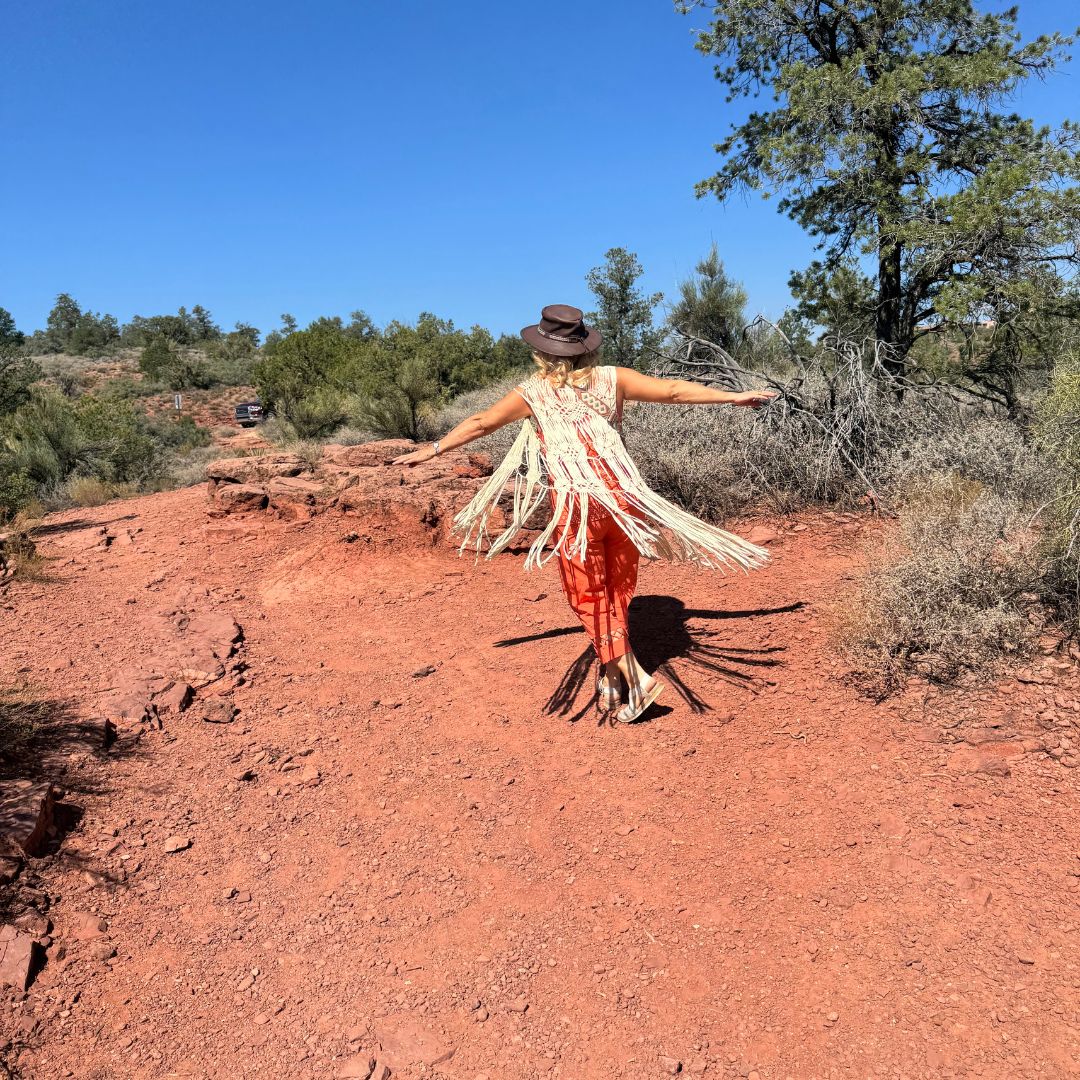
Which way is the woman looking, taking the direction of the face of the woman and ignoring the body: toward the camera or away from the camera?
away from the camera

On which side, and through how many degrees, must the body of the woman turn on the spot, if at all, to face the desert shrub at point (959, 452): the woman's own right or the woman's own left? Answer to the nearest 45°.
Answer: approximately 45° to the woman's own right

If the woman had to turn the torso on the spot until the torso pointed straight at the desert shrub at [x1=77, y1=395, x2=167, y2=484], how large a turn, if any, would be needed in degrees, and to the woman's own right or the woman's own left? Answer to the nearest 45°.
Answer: approximately 45° to the woman's own left

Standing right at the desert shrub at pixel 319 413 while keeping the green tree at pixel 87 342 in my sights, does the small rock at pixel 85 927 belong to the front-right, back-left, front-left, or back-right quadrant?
back-left

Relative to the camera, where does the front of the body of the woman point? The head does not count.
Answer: away from the camera

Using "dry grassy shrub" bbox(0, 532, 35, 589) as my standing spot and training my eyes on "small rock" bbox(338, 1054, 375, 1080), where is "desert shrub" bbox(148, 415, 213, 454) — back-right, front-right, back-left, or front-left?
back-left

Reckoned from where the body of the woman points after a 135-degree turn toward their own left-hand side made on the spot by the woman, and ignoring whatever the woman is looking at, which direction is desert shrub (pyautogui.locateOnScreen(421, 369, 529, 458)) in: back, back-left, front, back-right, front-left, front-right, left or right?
back-right

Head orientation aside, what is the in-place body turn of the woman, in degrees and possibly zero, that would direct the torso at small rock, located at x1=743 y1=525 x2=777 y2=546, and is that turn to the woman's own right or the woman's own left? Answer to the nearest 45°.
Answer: approximately 45° to the woman's own right

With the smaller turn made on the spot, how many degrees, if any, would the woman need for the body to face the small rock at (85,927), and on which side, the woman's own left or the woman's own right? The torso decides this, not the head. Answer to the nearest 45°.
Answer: approximately 135° to the woman's own left

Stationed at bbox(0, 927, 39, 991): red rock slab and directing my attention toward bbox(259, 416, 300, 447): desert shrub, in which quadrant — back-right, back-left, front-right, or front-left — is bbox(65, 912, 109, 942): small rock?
front-right

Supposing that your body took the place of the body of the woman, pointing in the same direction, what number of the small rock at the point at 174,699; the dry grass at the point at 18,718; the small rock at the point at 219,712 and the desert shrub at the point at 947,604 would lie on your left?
3

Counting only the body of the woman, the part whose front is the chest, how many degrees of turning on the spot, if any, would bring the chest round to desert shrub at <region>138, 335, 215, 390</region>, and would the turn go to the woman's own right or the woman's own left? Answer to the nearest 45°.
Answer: approximately 45° to the woman's own left

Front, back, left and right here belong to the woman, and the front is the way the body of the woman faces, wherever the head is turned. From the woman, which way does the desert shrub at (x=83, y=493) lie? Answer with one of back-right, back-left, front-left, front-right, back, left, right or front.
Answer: front-left

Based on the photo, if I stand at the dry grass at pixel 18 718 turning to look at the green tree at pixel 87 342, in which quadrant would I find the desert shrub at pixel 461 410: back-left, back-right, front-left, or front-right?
front-right

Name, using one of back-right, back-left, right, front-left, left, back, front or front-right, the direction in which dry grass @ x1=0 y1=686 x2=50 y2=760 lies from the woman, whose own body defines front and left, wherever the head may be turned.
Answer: left

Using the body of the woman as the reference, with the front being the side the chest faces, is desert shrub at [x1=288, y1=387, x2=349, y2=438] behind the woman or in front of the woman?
in front

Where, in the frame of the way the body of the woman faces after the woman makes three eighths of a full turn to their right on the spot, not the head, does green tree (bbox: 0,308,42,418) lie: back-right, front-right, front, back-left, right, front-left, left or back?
back
